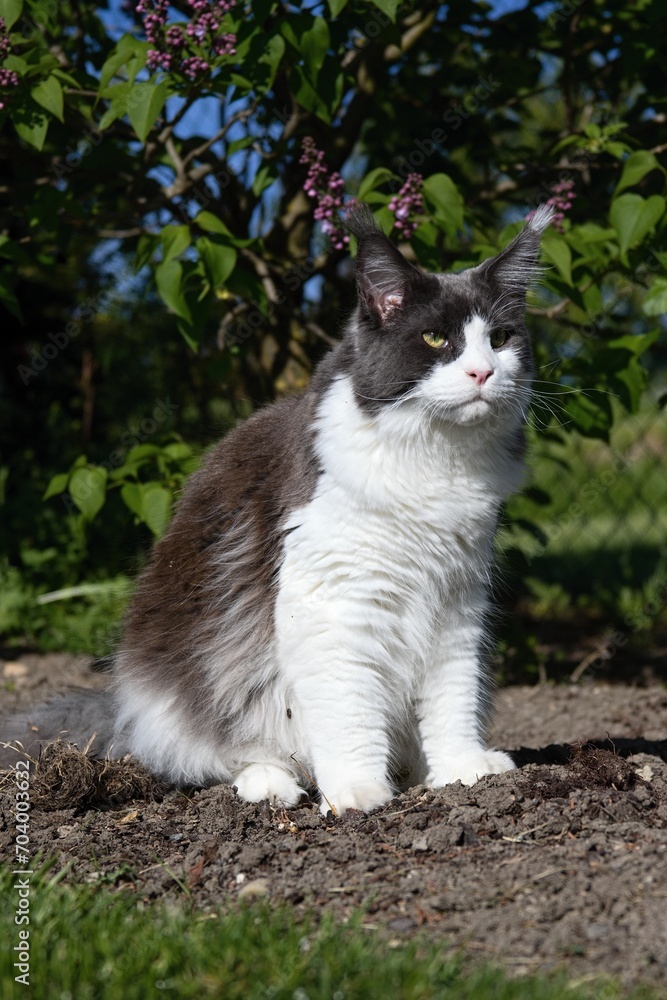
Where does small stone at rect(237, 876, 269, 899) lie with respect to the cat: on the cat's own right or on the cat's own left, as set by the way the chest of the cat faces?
on the cat's own right

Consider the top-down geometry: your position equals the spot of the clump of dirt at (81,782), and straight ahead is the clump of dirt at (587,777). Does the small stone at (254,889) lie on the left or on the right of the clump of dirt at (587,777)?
right

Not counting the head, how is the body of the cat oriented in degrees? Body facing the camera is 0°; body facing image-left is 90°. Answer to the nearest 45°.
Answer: approximately 315°

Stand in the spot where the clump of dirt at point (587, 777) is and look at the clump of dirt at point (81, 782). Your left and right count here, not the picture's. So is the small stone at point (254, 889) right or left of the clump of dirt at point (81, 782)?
left

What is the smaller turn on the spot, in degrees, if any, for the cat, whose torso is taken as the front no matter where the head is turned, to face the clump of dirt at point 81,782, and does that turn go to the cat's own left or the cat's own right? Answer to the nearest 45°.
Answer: approximately 135° to the cat's own right
